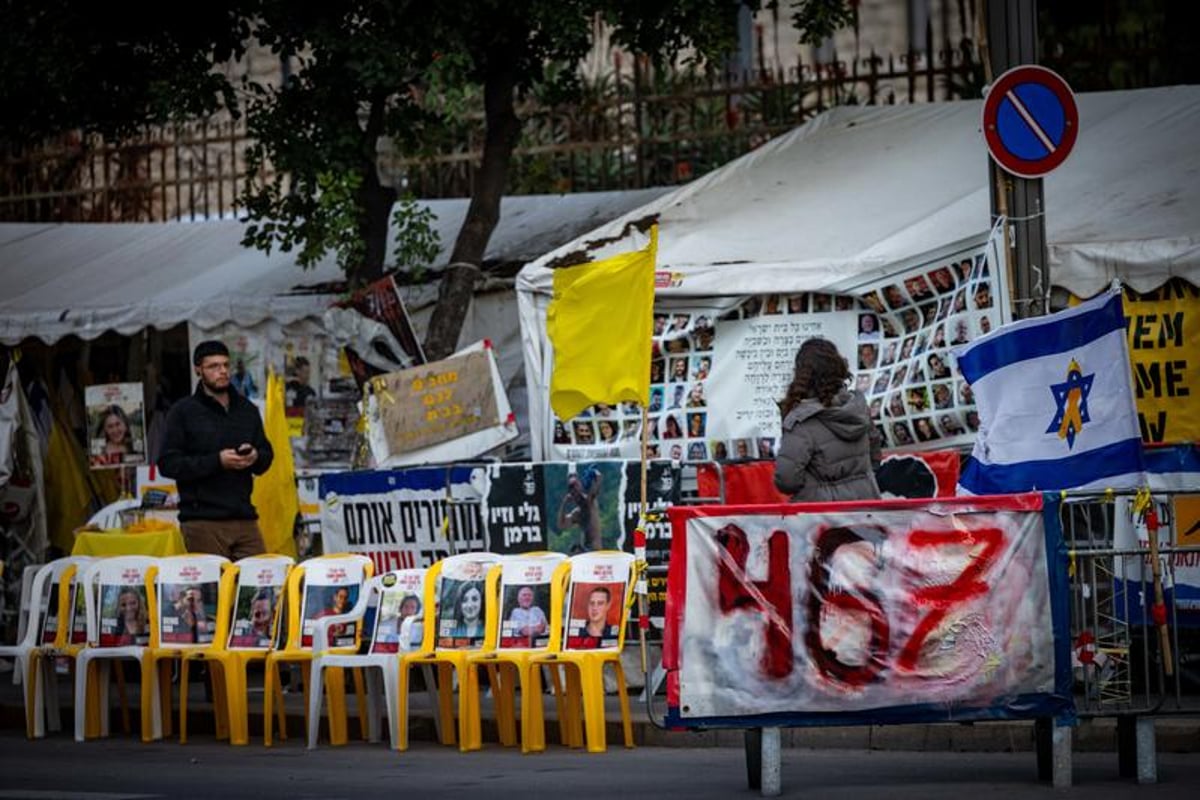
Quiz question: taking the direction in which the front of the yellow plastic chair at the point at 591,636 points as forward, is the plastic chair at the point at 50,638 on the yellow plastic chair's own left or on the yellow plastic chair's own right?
on the yellow plastic chair's own right

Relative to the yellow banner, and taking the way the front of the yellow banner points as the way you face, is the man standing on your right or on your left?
on your right

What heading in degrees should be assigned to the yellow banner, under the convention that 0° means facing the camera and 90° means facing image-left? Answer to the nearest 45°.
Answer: approximately 0°

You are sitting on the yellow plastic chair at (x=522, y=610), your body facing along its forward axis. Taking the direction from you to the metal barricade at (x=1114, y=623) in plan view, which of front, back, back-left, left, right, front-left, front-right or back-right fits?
left

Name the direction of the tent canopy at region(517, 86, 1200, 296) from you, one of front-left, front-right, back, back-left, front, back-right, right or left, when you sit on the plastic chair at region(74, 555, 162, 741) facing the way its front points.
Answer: left

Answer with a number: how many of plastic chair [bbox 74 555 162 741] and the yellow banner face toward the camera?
2

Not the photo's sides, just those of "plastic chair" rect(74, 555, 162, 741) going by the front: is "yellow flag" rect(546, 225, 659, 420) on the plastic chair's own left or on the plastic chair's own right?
on the plastic chair's own left

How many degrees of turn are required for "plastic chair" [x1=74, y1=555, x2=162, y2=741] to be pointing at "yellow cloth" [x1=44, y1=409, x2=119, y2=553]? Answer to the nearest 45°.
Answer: approximately 180°

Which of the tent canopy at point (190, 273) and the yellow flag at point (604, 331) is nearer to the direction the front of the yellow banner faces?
the yellow flag
